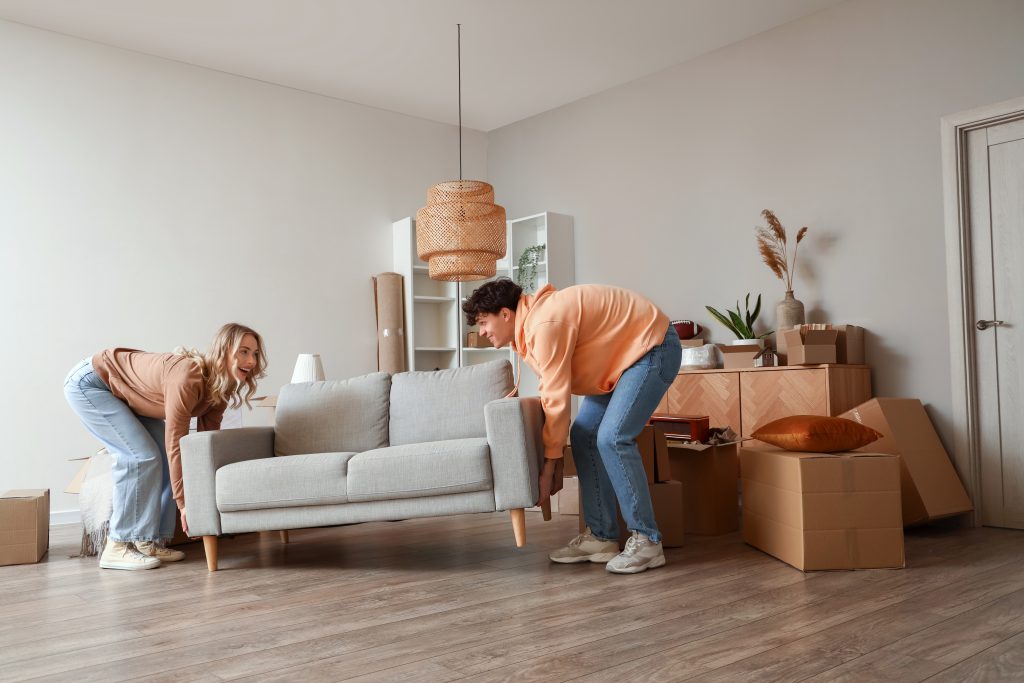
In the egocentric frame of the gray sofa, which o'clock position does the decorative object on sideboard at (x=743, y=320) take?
The decorative object on sideboard is roughly at 8 o'clock from the gray sofa.

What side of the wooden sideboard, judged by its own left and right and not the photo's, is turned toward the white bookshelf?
right

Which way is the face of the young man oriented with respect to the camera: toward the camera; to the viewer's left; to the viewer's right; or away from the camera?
to the viewer's left

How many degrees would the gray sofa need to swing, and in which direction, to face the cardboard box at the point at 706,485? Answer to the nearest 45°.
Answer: approximately 90° to its left

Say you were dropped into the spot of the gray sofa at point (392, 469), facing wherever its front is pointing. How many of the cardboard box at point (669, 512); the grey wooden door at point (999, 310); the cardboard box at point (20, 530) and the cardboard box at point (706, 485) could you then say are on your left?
3

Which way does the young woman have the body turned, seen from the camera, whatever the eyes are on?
to the viewer's right

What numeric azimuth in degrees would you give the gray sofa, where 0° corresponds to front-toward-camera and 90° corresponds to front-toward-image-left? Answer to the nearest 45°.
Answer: approximately 0°

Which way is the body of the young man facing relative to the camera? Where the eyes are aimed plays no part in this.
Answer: to the viewer's left

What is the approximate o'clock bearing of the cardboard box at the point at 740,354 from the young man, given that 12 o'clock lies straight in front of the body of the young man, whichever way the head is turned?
The cardboard box is roughly at 4 o'clock from the young man.
